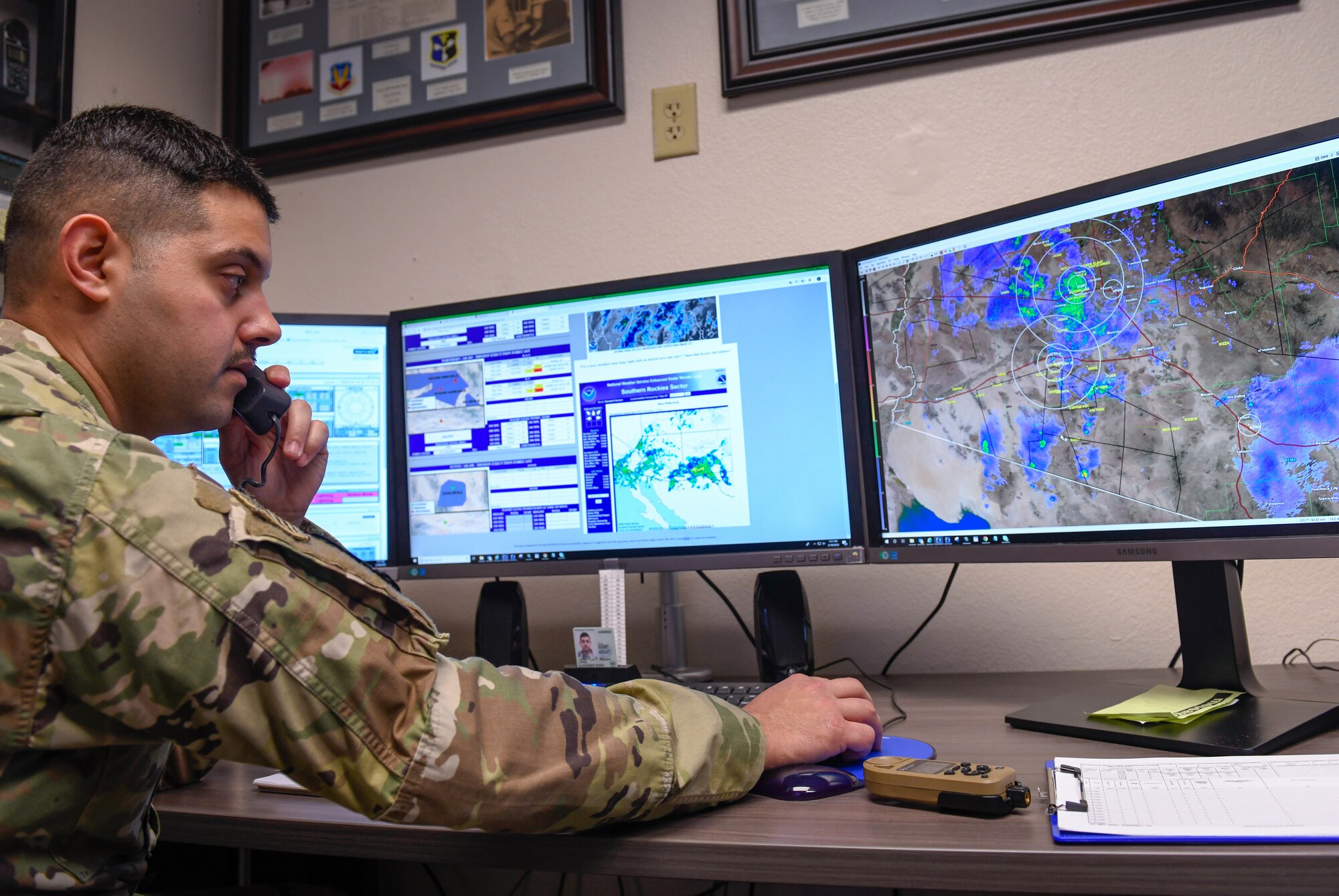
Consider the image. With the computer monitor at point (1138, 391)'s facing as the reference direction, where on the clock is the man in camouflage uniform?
The man in camouflage uniform is roughly at 12 o'clock from the computer monitor.

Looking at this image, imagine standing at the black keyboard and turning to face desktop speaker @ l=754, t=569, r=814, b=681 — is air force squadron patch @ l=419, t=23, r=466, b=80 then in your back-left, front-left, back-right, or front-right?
front-left

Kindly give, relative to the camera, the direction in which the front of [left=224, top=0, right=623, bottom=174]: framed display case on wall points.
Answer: facing the viewer and to the left of the viewer

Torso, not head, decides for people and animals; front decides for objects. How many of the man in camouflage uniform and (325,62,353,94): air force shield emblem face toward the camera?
1

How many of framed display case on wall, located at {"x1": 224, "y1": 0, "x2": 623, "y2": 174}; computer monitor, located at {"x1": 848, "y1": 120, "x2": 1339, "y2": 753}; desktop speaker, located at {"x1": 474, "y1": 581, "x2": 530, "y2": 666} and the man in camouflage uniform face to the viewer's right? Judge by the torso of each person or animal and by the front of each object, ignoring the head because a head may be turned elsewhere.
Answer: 1

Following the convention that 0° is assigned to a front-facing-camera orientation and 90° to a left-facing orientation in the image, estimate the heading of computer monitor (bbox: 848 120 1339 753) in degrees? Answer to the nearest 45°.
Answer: approximately 45°

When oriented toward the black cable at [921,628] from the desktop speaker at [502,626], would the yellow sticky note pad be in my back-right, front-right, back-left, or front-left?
front-right

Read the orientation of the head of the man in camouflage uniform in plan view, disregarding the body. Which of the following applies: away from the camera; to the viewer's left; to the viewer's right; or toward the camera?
to the viewer's right

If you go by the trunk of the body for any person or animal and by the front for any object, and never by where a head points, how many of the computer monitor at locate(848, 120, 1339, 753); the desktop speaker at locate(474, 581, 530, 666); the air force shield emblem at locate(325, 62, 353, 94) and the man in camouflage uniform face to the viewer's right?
1

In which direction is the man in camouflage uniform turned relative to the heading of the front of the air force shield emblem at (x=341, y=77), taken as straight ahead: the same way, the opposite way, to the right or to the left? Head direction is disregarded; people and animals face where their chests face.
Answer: to the left

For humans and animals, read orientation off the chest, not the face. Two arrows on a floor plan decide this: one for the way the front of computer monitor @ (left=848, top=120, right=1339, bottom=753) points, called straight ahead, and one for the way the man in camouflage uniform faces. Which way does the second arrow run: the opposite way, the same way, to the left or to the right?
the opposite way

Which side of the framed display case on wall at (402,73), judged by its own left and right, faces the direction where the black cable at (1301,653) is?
left

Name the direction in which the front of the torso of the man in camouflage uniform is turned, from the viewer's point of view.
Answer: to the viewer's right

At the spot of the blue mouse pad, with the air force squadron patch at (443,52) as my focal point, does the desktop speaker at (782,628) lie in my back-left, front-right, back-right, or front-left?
front-right

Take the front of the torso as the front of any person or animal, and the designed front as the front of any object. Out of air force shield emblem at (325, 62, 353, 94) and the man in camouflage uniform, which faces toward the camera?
the air force shield emblem

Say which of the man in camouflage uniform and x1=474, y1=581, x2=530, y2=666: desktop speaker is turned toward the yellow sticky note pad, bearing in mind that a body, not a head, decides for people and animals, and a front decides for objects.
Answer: the man in camouflage uniform
